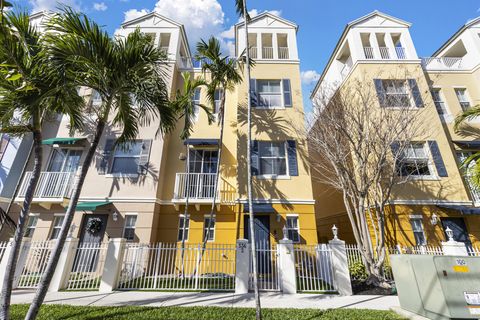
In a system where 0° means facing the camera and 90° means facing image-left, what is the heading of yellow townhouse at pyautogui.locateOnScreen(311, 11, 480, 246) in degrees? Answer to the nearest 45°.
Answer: approximately 0°

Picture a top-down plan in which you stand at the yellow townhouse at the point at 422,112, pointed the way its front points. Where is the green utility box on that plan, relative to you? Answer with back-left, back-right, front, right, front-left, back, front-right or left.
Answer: front

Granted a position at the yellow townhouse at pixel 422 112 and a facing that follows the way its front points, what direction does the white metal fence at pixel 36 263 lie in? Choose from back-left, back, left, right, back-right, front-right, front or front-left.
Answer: front-right

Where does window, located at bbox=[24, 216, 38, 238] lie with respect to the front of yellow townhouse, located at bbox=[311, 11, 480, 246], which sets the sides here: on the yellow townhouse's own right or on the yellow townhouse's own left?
on the yellow townhouse's own right

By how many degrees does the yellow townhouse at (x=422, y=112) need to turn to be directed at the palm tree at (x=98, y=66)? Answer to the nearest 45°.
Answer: approximately 45° to its right

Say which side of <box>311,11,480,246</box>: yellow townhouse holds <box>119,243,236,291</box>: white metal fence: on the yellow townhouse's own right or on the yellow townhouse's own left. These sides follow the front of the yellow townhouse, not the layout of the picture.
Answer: on the yellow townhouse's own right

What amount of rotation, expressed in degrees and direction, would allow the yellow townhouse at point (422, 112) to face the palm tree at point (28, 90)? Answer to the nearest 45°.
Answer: approximately 45° to its right

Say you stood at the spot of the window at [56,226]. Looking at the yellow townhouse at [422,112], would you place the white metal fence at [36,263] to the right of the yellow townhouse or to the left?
right

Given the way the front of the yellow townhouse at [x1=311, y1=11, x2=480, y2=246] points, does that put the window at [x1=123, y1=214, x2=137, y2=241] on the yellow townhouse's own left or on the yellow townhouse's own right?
on the yellow townhouse's own right

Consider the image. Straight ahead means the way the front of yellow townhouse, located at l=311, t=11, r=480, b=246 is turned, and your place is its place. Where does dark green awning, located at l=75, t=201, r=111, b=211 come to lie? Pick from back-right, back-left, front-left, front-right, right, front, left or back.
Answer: front-right

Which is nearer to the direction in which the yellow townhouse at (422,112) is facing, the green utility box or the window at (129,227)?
the green utility box

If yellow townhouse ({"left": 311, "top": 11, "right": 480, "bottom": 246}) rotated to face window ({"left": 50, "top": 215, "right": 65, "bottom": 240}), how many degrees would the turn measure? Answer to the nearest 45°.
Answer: approximately 45° to its right
